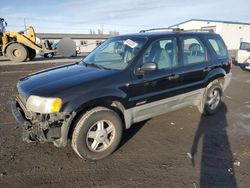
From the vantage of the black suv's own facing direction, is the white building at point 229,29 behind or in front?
behind

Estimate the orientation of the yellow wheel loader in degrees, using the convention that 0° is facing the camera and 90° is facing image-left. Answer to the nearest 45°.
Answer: approximately 270°

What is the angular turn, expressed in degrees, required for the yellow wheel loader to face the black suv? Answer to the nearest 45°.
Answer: approximately 90° to its right

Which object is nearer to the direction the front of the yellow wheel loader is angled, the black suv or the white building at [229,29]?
the white building

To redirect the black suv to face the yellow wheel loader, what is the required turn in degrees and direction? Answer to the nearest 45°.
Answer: approximately 90° to its right
